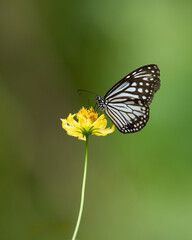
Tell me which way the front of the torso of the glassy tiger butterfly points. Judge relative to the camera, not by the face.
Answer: to the viewer's left
